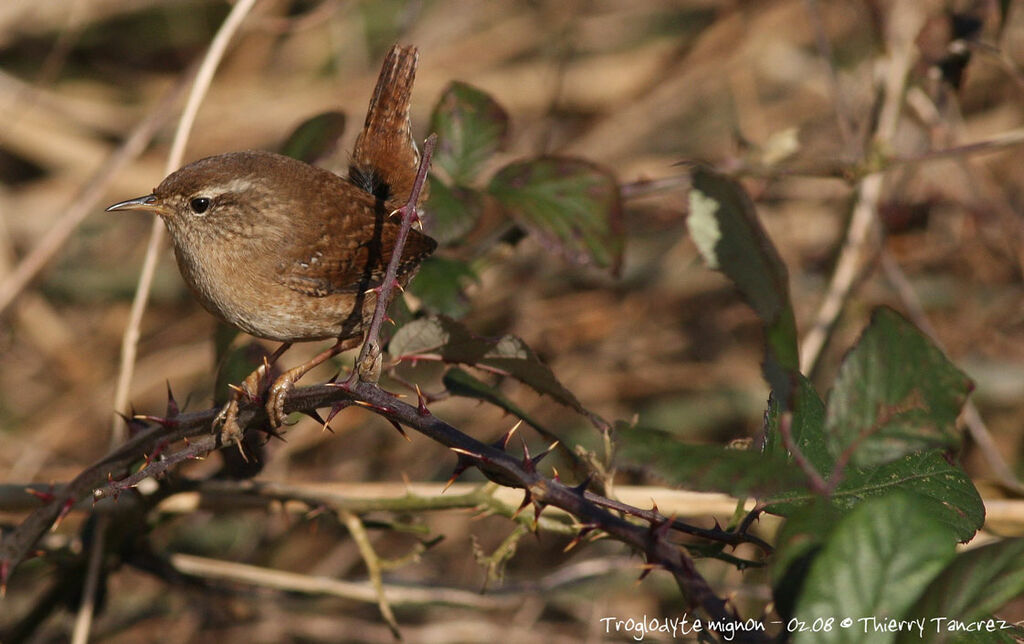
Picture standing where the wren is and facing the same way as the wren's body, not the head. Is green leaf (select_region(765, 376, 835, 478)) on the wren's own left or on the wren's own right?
on the wren's own left

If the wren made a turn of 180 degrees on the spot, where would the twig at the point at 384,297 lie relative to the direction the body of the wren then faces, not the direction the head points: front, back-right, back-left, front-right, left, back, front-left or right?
right

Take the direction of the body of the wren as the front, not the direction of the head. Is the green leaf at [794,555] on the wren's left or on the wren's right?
on the wren's left

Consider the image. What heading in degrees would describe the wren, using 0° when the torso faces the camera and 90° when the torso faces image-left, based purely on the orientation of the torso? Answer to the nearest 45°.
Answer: approximately 90°

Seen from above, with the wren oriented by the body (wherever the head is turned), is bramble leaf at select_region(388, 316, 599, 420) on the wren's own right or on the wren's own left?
on the wren's own left

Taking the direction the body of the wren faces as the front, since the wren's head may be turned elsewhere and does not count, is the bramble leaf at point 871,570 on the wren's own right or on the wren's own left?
on the wren's own left
